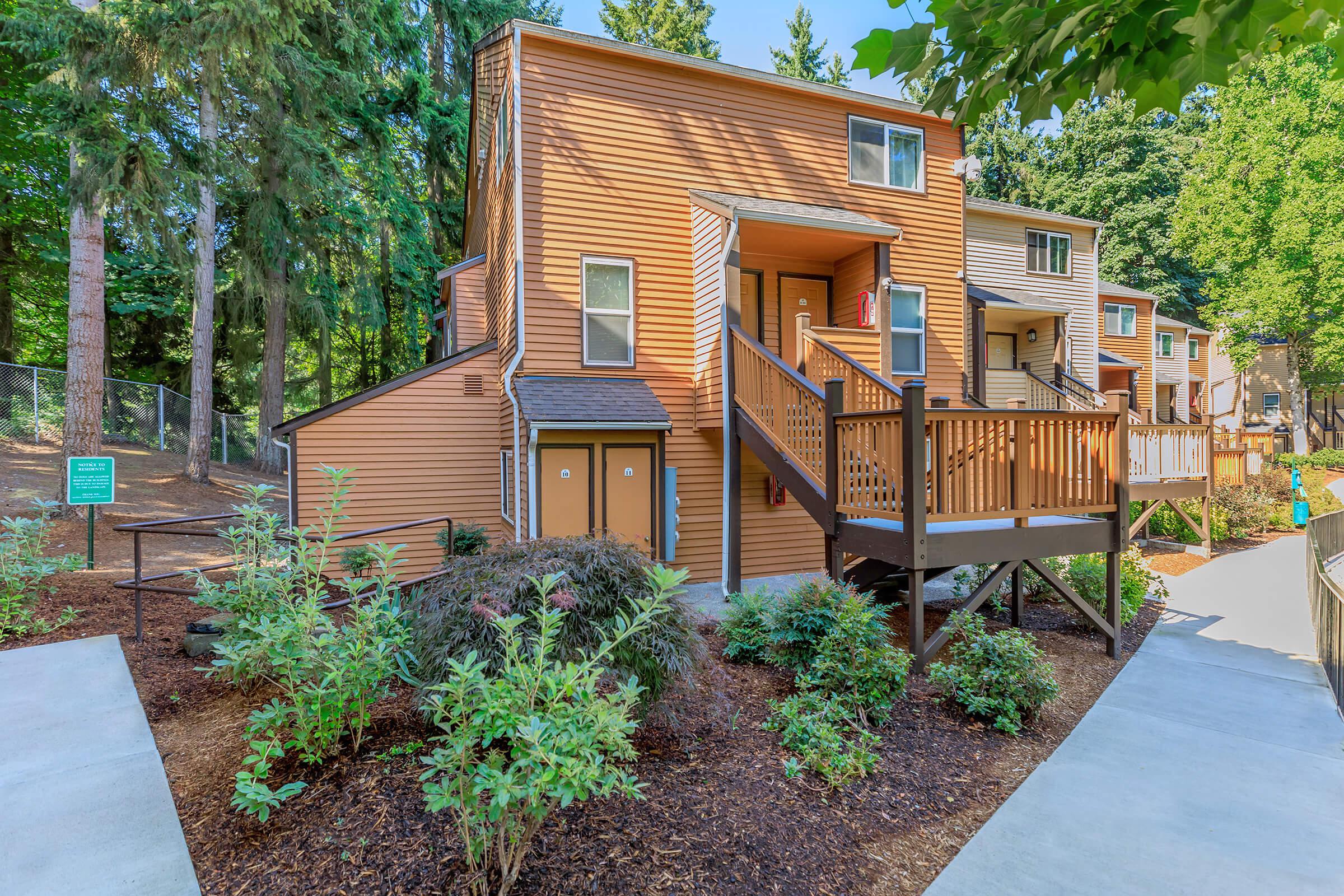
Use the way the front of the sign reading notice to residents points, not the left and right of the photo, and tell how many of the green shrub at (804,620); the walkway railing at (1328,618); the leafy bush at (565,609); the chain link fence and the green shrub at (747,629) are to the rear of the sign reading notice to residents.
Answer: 1

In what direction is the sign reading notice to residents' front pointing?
toward the camera

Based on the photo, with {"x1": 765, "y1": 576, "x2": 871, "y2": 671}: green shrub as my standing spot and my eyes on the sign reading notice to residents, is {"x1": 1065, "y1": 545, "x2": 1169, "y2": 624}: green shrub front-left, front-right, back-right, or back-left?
back-right

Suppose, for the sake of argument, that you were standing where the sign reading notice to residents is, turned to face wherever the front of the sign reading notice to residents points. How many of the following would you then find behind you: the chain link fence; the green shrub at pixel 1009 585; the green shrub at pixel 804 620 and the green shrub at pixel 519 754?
1

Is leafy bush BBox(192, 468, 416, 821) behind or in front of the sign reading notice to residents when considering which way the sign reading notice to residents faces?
in front

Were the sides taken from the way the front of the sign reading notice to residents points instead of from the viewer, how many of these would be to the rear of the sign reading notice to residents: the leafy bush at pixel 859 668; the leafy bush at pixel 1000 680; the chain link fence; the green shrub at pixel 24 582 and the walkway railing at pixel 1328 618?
1

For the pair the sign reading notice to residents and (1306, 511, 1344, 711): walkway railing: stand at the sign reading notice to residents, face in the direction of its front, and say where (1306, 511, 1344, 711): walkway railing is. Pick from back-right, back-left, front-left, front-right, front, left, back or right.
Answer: front-left

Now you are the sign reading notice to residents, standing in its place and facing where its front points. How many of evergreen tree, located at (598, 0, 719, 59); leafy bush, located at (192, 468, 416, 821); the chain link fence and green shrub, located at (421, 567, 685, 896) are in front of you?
2

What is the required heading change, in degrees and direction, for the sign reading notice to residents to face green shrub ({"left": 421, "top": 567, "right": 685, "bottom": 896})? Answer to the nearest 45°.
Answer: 0° — it already faces it

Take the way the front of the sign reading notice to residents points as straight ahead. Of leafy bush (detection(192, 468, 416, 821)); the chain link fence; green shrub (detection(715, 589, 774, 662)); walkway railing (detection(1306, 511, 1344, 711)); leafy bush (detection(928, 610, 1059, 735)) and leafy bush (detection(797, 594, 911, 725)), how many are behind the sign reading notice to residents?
1

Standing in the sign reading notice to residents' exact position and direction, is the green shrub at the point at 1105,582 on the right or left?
on its left

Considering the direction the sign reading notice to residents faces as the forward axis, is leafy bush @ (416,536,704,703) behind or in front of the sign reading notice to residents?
in front

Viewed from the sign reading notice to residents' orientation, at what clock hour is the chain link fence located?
The chain link fence is roughly at 6 o'clock from the sign reading notice to residents.

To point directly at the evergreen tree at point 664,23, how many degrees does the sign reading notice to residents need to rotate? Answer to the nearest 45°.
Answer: approximately 135° to its left
